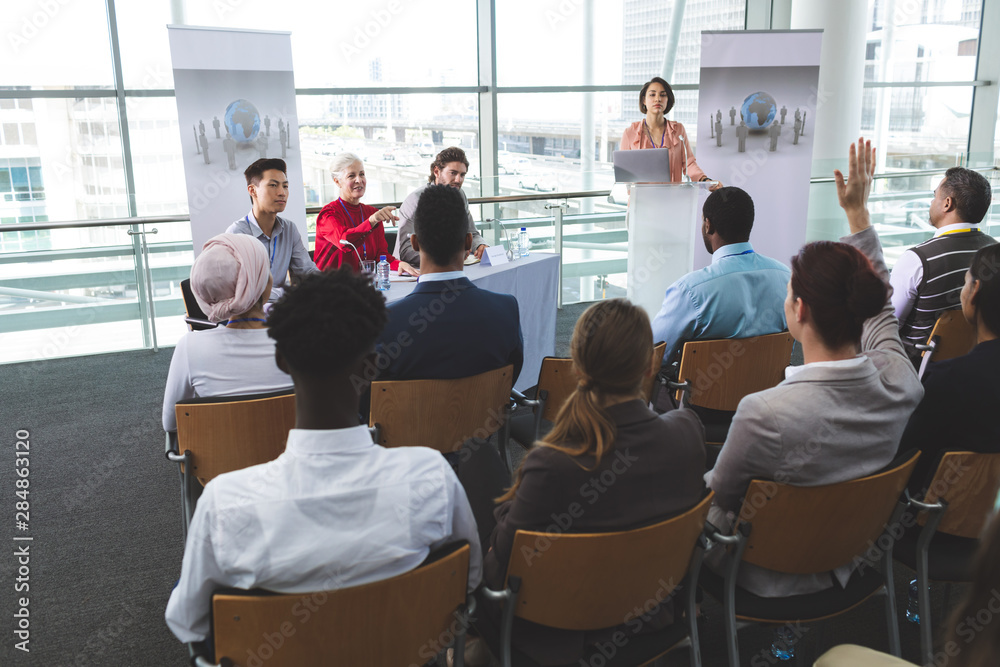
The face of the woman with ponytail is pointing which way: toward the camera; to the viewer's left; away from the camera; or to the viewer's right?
away from the camera

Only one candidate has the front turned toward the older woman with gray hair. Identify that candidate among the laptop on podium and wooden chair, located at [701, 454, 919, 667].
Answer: the wooden chair

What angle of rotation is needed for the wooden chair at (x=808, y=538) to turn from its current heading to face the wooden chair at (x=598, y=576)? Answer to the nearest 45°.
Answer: approximately 90° to its left

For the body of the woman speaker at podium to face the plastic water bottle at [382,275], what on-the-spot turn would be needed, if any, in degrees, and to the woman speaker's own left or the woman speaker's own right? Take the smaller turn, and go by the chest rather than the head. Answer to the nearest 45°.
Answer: approximately 45° to the woman speaker's own right

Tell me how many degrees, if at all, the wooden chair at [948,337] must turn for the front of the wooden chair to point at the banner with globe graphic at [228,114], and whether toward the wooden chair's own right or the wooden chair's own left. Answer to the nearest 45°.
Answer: approximately 45° to the wooden chair's own left

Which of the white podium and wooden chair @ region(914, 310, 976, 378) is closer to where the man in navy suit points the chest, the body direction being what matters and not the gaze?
the white podium

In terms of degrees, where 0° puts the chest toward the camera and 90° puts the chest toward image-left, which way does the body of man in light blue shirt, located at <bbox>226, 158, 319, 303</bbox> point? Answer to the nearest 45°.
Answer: approximately 315°

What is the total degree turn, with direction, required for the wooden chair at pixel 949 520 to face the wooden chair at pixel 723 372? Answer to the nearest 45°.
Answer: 0° — it already faces it

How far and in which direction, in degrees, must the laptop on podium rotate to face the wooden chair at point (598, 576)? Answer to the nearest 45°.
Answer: approximately 180°

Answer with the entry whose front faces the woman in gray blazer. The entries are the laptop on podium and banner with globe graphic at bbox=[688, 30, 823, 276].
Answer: the banner with globe graphic
